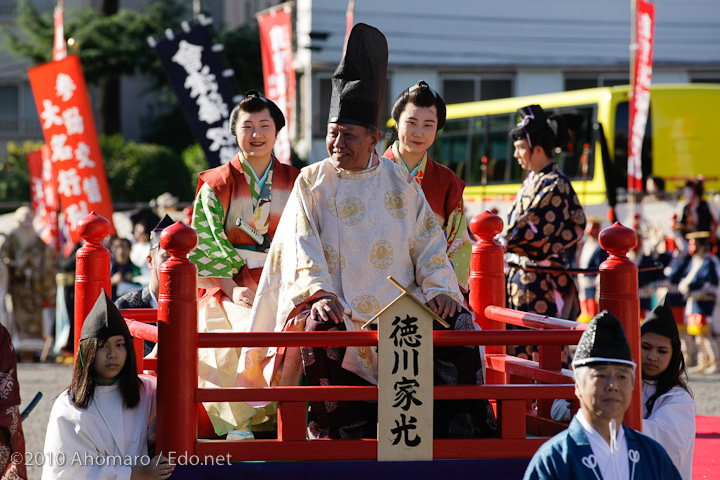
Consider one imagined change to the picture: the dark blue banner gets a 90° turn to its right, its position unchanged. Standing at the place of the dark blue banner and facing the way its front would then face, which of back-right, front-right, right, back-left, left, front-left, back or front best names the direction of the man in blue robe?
left

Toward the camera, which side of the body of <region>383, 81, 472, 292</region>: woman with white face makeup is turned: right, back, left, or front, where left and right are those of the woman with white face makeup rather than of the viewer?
front

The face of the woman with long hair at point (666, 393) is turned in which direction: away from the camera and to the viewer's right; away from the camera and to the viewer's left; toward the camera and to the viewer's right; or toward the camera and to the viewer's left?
toward the camera and to the viewer's left

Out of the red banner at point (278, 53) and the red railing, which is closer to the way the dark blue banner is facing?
the red railing

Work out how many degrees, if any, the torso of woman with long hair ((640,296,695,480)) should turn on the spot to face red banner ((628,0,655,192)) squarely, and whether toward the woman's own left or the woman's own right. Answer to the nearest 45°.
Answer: approximately 135° to the woman's own right

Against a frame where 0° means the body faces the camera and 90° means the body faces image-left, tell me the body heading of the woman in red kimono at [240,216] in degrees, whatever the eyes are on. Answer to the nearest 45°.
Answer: approximately 0°

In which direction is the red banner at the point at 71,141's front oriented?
toward the camera

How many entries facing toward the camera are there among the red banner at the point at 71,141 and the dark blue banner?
2

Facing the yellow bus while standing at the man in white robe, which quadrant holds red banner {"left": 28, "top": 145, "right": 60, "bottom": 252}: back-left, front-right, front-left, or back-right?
front-left

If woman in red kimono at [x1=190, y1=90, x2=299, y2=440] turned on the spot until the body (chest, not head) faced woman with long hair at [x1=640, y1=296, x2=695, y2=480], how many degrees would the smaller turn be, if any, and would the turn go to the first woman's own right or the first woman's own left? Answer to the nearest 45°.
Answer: approximately 45° to the first woman's own left

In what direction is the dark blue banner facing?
toward the camera

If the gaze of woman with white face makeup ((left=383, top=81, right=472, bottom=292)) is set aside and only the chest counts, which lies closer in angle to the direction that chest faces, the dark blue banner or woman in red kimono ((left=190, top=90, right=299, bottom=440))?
the woman in red kimono

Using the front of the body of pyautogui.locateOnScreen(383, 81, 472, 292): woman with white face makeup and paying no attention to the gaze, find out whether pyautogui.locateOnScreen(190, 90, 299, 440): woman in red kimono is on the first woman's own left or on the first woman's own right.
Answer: on the first woman's own right

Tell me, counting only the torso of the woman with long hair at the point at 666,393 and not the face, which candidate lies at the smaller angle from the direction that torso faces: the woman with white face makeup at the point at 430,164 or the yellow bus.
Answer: the woman with white face makeup
